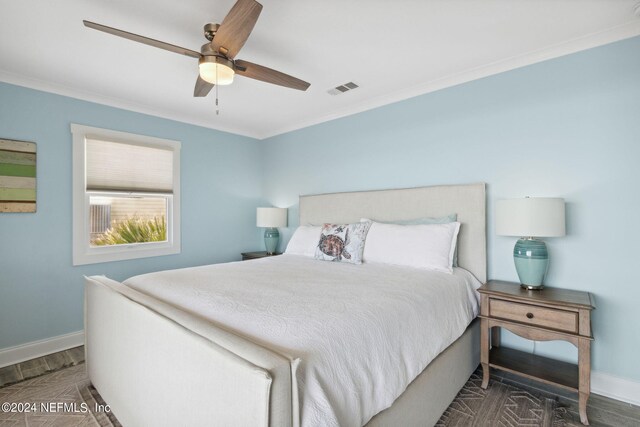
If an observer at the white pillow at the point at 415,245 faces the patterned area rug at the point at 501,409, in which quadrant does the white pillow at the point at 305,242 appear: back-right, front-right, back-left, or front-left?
back-right

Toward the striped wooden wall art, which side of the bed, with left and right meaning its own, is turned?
right

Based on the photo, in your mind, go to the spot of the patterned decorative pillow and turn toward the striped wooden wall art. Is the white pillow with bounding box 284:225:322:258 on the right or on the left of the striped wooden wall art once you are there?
right

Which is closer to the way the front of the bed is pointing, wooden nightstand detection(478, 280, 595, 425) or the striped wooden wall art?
the striped wooden wall art

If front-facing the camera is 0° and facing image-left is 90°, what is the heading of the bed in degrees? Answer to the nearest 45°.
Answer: approximately 45°

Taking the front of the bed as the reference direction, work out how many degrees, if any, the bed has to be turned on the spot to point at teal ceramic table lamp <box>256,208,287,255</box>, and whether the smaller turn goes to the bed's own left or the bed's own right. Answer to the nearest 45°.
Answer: approximately 135° to the bed's own right

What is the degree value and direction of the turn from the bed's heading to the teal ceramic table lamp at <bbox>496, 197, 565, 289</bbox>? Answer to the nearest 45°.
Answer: approximately 135° to its left
